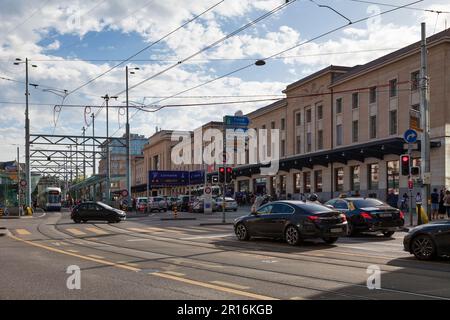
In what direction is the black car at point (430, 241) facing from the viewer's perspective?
to the viewer's left

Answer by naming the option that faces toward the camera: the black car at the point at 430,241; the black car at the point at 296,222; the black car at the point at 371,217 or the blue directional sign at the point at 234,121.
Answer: the blue directional sign

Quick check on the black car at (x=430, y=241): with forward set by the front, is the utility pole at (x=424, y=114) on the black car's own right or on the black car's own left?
on the black car's own right

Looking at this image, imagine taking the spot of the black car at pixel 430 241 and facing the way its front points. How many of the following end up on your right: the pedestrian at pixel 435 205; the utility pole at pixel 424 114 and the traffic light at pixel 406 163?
3
